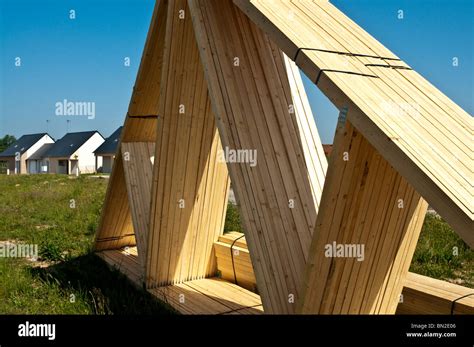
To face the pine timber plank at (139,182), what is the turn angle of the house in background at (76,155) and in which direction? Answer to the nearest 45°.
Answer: approximately 45° to its left

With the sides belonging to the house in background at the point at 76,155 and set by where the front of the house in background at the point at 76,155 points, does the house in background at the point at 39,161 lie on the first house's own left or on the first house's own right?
on the first house's own right

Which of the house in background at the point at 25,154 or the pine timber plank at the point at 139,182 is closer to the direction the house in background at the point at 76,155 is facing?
the pine timber plank

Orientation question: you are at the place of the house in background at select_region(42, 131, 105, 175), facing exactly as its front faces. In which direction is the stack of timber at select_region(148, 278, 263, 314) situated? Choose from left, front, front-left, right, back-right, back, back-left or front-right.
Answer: front-left

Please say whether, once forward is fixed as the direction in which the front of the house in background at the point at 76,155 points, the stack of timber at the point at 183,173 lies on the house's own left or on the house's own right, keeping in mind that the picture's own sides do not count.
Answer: on the house's own left

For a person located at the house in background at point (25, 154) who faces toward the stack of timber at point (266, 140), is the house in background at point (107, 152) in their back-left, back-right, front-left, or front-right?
front-left

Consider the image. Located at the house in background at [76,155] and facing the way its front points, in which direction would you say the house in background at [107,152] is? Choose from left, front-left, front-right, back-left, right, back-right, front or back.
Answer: left

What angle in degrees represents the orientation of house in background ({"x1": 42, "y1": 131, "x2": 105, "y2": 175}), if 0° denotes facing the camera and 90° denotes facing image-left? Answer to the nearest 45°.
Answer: approximately 45°

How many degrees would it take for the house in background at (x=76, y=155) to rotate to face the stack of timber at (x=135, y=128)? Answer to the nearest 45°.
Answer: approximately 45° to its left

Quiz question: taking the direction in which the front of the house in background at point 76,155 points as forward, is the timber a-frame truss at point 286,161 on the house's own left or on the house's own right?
on the house's own left

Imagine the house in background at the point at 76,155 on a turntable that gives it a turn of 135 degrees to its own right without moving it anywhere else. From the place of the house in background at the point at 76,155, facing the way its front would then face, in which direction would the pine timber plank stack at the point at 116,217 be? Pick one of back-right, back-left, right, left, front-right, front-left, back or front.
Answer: back

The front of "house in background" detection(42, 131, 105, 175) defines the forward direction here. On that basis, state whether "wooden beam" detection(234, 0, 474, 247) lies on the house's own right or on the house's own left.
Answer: on the house's own left

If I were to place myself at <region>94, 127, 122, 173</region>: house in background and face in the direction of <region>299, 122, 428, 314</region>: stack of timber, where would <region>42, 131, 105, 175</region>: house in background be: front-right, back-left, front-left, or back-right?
back-right
